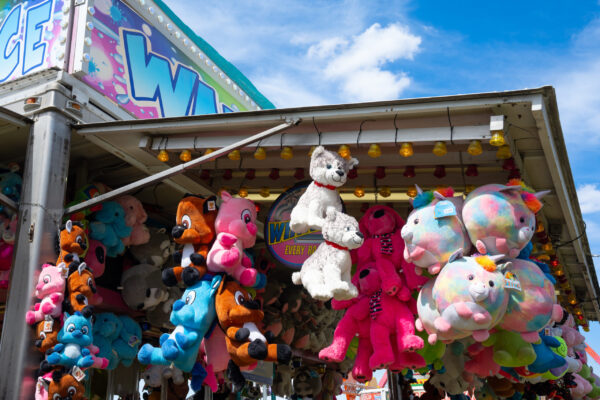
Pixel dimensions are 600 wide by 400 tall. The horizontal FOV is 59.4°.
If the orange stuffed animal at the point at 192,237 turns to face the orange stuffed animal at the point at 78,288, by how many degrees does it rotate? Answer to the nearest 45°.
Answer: approximately 90° to its right

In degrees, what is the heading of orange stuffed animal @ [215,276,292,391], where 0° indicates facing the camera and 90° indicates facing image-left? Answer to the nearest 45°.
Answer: approximately 315°

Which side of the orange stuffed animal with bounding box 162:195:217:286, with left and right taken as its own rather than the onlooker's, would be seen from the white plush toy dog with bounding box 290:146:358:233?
left

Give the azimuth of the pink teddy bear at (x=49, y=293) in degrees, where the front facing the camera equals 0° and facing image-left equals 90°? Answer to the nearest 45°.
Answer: approximately 45°

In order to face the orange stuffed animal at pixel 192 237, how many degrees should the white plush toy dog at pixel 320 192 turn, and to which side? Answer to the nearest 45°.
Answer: approximately 135° to its right

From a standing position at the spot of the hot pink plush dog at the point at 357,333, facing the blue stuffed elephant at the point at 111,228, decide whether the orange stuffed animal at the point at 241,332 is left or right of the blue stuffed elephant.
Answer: left

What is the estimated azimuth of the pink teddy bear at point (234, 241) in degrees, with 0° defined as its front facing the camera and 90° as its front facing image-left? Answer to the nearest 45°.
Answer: approximately 315°
